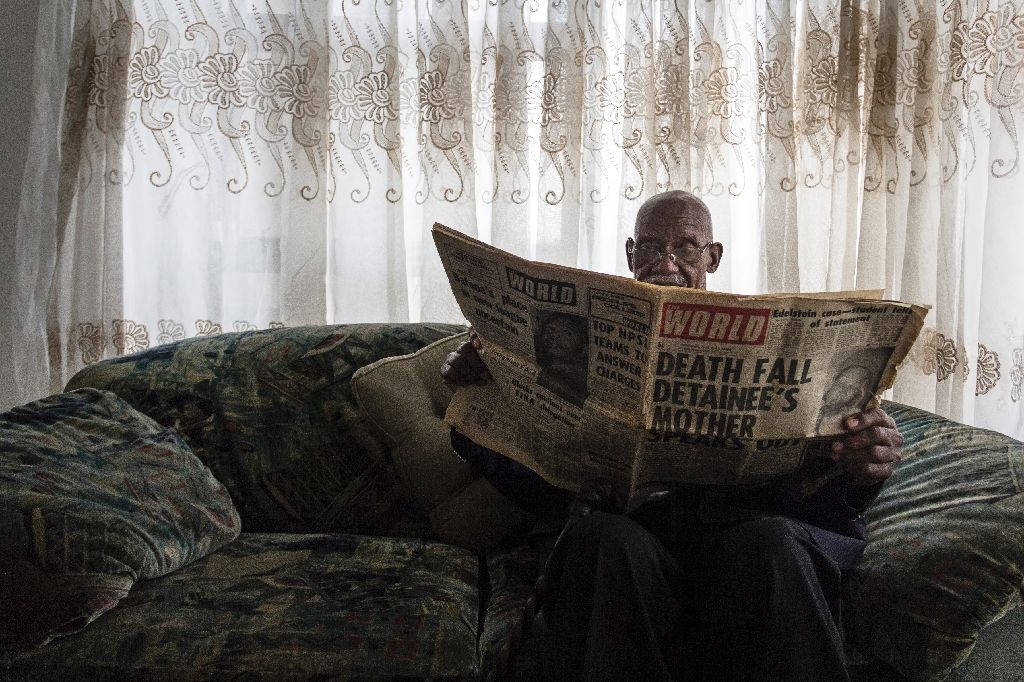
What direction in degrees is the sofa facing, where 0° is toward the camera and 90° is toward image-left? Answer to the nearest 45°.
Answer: approximately 0°
